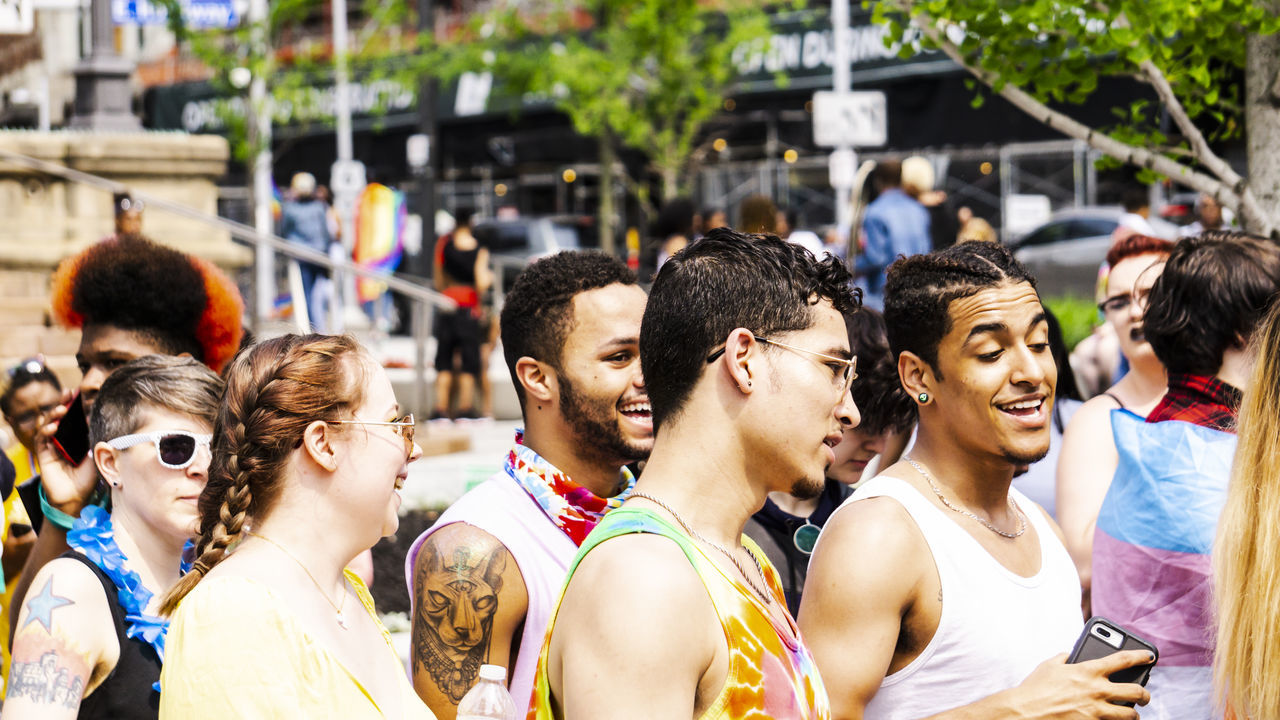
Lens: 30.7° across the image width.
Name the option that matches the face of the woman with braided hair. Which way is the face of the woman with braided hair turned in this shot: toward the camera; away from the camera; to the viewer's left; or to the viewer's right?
to the viewer's right

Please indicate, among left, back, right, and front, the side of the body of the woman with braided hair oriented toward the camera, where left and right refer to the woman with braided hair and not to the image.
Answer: right

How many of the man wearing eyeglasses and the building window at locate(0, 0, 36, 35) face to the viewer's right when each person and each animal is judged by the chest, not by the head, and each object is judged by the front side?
1

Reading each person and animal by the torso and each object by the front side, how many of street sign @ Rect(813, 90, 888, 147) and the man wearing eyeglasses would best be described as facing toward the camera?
1

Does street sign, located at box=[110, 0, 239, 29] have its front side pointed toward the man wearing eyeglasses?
yes

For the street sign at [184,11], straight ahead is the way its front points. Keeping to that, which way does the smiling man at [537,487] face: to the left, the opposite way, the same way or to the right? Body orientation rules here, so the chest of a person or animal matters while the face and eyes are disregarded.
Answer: to the left

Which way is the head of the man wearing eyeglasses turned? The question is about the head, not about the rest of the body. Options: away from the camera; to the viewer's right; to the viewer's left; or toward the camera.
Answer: to the viewer's right

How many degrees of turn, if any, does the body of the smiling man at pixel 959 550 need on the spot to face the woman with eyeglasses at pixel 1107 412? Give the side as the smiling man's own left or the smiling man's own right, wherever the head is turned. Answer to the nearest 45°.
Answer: approximately 135° to the smiling man's own left

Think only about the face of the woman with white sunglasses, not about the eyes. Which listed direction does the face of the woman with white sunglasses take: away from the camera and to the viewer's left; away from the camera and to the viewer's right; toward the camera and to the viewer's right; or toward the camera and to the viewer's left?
toward the camera and to the viewer's right

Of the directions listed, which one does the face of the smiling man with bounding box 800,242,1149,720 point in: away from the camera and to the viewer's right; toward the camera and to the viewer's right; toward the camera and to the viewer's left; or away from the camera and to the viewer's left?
toward the camera and to the viewer's right

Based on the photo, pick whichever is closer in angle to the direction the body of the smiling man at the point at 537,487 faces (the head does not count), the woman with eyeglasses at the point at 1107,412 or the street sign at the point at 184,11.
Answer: the woman with eyeglasses
